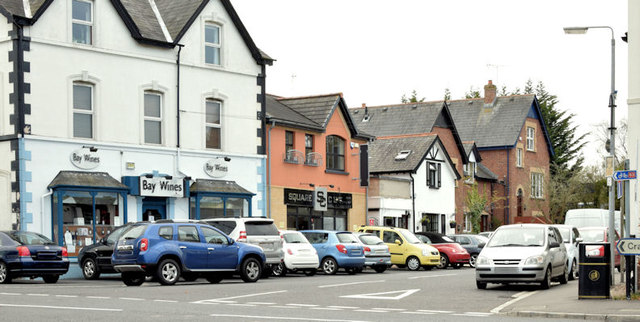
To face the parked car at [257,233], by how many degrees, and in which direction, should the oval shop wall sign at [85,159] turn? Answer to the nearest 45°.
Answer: approximately 45° to its left

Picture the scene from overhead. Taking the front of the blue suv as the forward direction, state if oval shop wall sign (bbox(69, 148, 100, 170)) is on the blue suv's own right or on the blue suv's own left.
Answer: on the blue suv's own left

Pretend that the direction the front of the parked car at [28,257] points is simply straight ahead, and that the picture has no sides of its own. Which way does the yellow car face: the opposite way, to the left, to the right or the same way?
the opposite way

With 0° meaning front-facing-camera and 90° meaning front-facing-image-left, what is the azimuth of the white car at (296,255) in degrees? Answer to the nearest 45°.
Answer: approximately 135°

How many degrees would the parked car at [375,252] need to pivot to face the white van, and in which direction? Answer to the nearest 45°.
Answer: approximately 90° to its right

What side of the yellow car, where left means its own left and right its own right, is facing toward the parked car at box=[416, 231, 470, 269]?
left

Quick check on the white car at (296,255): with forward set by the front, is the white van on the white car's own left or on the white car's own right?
on the white car's own right
